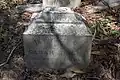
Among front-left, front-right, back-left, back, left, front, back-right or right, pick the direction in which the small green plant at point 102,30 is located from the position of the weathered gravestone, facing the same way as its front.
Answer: back-left

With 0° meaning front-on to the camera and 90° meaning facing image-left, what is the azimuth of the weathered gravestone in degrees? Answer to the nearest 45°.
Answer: approximately 0°
